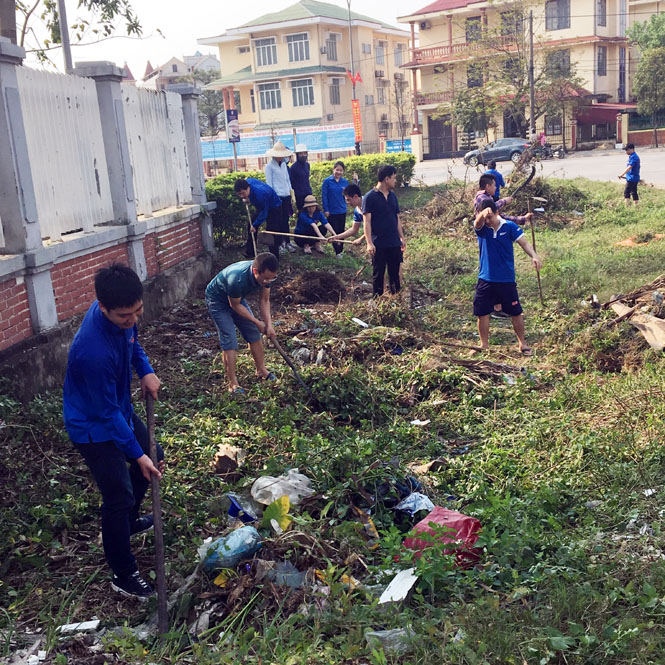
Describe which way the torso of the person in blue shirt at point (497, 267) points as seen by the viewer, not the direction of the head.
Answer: toward the camera

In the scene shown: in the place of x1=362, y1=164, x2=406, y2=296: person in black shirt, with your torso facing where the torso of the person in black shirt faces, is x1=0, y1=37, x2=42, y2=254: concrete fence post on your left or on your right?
on your right

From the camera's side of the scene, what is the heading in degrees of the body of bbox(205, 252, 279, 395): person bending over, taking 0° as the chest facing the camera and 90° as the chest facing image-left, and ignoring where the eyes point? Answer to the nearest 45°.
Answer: approximately 315°

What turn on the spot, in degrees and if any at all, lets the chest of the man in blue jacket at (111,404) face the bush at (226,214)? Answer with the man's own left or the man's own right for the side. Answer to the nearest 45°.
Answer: approximately 135° to the man's own left

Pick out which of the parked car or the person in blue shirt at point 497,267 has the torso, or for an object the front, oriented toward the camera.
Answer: the person in blue shirt

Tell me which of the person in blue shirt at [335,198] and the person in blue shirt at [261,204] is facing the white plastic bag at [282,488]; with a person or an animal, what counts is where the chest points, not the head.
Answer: the person in blue shirt at [335,198]

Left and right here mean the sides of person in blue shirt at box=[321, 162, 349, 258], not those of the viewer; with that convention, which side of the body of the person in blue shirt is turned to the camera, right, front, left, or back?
front

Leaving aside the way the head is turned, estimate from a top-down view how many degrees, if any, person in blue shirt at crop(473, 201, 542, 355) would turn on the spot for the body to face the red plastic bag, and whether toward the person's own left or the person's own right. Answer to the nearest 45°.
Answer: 0° — they already face it

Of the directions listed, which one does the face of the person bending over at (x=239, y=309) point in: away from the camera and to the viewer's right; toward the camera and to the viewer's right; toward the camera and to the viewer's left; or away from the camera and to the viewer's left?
toward the camera and to the viewer's right

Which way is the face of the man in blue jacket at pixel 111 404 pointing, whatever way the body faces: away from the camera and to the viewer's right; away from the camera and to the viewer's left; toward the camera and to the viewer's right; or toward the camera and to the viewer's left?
toward the camera and to the viewer's right

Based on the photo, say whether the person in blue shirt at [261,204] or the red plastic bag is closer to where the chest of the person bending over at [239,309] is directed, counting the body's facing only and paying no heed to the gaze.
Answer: the red plastic bag

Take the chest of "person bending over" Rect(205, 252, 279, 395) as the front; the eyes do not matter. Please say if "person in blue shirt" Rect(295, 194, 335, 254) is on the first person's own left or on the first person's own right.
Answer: on the first person's own left
